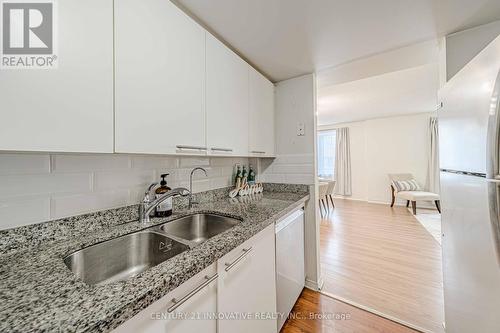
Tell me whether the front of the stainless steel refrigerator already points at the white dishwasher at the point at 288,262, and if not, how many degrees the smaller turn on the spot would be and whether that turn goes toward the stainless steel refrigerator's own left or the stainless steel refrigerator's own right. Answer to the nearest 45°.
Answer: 0° — it already faces it

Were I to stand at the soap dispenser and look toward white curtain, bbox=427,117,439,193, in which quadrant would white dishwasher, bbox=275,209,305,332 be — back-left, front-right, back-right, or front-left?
front-right

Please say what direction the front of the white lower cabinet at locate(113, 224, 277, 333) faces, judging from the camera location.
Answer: facing the viewer and to the right of the viewer

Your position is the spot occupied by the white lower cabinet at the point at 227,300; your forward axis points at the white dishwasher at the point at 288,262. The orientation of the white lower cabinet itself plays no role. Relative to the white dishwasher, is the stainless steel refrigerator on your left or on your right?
right

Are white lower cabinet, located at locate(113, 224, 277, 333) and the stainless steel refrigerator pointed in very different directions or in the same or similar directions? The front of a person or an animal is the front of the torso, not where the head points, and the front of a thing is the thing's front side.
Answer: very different directions

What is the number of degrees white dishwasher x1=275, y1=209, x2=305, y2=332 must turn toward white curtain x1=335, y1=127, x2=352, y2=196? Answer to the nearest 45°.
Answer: approximately 90° to its left

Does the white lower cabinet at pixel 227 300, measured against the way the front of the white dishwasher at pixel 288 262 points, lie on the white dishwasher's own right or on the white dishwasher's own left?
on the white dishwasher's own right

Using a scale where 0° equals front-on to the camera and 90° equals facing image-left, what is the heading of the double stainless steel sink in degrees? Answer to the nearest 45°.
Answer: approximately 315°

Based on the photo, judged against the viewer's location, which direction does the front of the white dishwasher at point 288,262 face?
facing to the right of the viewer

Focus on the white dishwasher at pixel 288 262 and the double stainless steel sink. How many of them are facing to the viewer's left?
0

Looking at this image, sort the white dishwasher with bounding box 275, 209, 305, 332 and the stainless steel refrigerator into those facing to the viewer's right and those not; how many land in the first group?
1

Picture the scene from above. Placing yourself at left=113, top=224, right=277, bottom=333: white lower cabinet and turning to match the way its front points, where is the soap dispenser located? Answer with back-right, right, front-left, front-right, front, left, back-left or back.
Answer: back
